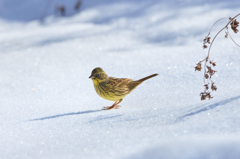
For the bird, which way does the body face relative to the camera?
to the viewer's left
